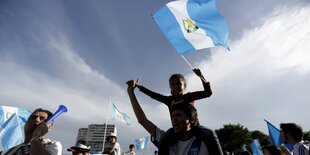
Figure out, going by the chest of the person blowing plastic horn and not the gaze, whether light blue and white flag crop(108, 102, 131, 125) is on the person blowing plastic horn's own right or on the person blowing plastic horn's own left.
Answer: on the person blowing plastic horn's own left

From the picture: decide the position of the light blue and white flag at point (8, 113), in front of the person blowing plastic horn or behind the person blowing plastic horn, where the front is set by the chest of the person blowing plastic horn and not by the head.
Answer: behind

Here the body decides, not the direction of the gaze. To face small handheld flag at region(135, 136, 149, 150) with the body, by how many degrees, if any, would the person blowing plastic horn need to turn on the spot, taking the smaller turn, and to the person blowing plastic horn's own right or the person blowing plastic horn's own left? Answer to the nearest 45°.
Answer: approximately 90° to the person blowing plastic horn's own left

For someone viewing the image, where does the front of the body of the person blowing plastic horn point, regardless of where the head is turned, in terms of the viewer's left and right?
facing the viewer and to the right of the viewer
